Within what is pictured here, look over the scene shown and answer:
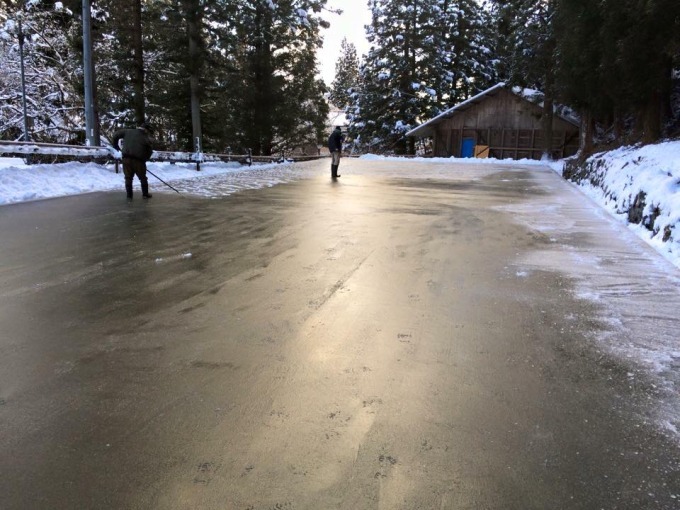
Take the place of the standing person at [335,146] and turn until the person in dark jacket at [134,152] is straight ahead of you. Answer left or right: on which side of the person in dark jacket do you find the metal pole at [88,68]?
right

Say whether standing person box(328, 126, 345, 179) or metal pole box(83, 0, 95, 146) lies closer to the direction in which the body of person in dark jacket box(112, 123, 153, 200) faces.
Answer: the standing person

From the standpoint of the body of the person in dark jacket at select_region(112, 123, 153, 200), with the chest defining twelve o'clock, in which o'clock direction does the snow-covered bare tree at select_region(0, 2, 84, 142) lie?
The snow-covered bare tree is roughly at 10 o'clock from the person in dark jacket.

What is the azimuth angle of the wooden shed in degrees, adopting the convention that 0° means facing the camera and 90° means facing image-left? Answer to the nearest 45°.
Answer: approximately 0°

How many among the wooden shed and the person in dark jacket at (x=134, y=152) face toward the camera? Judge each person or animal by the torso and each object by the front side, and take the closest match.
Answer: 1

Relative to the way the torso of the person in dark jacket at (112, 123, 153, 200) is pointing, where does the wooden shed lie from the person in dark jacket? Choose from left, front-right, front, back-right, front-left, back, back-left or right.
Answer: front

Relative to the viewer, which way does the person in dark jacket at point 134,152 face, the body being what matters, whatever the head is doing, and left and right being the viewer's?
facing away from the viewer and to the right of the viewer

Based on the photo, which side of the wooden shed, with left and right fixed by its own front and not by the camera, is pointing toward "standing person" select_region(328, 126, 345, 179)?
front

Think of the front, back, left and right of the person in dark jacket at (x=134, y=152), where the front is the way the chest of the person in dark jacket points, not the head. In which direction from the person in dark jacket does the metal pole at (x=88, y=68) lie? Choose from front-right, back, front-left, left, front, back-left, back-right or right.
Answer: front-left

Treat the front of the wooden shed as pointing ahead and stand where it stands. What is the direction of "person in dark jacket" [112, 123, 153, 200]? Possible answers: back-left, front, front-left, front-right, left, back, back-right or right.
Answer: front

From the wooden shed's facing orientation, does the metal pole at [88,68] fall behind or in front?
in front

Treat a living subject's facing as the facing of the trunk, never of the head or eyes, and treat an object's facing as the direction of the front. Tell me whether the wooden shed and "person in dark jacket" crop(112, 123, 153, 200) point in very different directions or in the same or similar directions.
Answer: very different directions

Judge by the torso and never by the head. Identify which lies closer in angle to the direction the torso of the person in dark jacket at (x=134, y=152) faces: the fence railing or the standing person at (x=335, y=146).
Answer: the standing person
